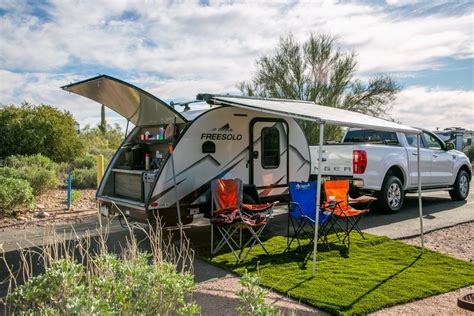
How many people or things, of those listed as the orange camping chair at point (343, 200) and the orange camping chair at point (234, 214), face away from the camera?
0

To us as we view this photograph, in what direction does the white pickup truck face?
facing away from the viewer and to the right of the viewer

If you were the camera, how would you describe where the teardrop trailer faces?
facing away from the viewer and to the right of the viewer

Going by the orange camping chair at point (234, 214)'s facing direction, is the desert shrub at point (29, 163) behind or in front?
behind

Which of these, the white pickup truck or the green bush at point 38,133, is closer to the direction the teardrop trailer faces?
the white pickup truck

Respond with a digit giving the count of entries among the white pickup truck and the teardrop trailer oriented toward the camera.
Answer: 0

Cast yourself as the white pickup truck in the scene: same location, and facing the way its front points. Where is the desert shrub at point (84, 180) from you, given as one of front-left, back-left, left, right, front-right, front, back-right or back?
back-left

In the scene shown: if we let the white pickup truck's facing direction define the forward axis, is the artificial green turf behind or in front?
behind

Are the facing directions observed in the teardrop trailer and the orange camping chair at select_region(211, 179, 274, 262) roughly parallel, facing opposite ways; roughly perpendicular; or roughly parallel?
roughly perpendicular

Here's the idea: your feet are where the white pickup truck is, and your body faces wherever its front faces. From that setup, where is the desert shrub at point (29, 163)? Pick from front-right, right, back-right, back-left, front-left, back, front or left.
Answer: back-left

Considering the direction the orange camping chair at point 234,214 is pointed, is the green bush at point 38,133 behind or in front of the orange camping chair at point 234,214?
behind
